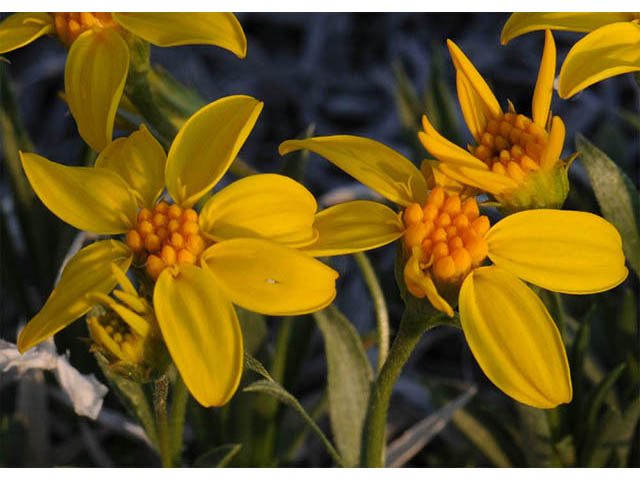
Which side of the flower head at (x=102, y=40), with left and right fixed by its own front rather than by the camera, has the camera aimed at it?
front
